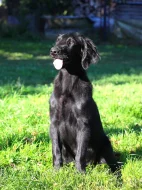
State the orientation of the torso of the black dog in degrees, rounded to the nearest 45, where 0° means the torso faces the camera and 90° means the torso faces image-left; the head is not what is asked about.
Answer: approximately 45°
